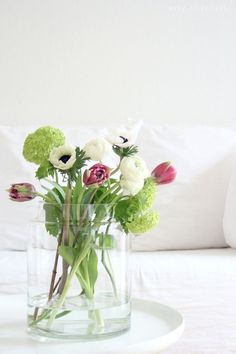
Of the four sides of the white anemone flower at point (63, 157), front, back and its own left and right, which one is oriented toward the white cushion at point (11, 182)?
back

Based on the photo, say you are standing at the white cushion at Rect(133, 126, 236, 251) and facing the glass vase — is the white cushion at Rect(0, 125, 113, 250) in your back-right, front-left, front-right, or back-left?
front-right

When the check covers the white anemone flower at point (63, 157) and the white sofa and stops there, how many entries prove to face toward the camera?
2

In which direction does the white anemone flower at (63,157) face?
toward the camera

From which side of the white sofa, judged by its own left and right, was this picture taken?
front

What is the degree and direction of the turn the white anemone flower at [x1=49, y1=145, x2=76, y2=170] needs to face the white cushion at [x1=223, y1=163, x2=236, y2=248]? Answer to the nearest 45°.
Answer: approximately 135° to its left

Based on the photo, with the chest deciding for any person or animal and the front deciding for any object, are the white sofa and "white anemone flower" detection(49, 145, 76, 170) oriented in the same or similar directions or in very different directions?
same or similar directions
